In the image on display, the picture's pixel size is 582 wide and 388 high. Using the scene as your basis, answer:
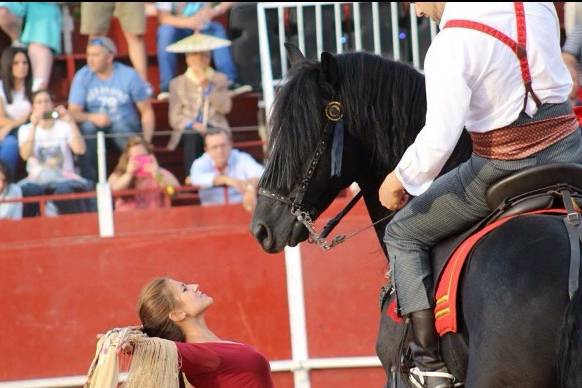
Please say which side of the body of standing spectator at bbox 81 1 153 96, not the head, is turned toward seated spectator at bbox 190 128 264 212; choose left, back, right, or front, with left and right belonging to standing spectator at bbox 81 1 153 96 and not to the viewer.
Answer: front

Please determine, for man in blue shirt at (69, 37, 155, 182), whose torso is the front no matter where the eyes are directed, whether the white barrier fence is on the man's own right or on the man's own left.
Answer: on the man's own left

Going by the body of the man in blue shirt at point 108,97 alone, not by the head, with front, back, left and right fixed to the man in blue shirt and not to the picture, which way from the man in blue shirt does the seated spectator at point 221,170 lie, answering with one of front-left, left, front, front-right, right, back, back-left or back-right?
front-left

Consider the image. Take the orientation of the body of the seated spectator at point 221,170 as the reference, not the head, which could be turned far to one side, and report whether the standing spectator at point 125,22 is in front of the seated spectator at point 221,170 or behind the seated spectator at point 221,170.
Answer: behind

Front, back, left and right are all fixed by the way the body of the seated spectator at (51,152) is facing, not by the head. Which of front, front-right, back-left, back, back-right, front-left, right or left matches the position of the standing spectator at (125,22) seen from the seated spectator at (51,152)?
back-left

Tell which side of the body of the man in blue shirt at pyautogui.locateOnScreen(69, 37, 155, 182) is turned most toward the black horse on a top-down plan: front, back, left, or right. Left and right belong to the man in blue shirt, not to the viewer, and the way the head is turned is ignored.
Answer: front

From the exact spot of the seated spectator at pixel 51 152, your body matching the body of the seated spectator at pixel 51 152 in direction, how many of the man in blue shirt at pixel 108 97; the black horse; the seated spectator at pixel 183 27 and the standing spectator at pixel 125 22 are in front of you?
1

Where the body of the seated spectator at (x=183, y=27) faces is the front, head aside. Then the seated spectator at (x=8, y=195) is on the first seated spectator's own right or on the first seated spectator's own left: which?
on the first seated spectator's own right

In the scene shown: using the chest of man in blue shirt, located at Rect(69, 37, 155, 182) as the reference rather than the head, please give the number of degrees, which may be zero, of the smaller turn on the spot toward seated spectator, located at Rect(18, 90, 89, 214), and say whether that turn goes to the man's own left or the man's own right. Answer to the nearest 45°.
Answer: approximately 45° to the man's own right

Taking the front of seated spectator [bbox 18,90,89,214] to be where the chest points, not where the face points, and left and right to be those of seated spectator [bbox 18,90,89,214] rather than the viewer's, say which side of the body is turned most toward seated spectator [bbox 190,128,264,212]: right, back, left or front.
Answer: left

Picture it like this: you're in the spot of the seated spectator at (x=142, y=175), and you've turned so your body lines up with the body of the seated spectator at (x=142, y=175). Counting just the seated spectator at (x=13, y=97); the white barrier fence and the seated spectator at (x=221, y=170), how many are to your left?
2
